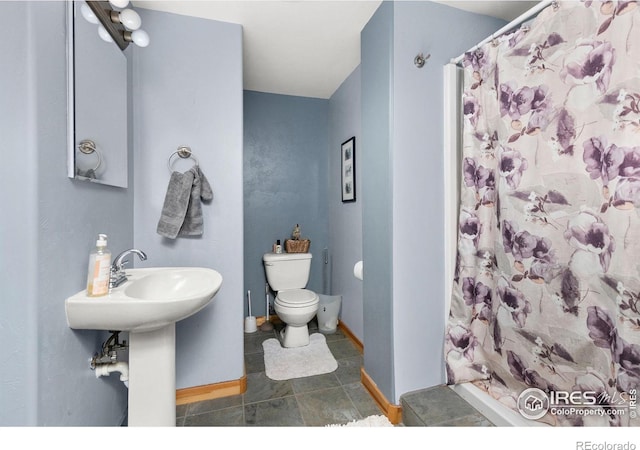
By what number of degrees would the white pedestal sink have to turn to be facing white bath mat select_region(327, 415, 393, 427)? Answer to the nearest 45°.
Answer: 0° — it already faces it

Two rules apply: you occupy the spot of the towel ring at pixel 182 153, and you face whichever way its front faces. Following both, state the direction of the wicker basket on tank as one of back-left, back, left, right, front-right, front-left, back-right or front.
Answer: back-left

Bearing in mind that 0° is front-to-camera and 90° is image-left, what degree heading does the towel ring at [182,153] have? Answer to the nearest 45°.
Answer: approximately 0°

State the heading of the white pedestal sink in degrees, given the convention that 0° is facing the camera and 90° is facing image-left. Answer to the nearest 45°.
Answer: approximately 270°

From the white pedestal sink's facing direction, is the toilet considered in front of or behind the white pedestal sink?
in front

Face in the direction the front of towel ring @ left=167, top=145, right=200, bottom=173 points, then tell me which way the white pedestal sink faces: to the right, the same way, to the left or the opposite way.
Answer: to the left
